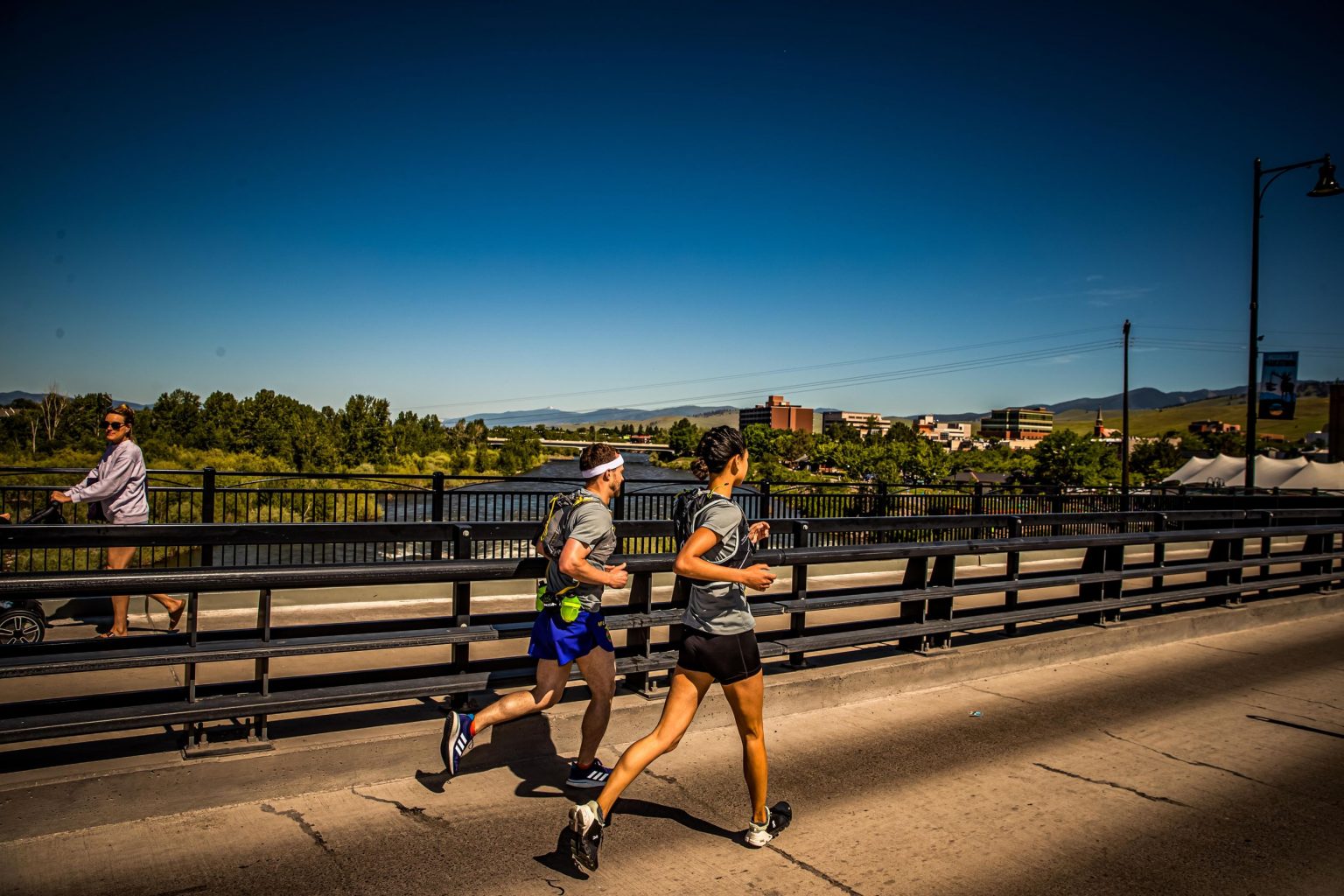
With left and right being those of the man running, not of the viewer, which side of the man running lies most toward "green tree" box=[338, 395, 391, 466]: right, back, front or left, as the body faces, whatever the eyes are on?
left

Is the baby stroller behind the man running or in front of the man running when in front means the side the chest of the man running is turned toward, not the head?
behind

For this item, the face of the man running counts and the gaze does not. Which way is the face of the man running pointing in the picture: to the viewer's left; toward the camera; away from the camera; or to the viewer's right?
to the viewer's right

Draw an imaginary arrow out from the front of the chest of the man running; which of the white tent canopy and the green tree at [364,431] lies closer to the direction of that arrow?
the white tent canopy

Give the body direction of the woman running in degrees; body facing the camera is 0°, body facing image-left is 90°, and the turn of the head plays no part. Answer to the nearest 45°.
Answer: approximately 225°

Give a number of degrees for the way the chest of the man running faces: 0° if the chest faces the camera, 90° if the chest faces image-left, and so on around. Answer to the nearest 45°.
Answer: approximately 270°

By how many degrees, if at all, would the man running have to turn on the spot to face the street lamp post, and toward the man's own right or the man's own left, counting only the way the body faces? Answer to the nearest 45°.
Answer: approximately 45° to the man's own left

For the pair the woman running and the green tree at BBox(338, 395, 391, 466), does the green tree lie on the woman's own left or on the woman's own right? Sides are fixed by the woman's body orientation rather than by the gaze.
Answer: on the woman's own left

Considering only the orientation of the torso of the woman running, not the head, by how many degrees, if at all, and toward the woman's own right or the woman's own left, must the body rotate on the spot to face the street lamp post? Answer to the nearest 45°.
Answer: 0° — they already face it

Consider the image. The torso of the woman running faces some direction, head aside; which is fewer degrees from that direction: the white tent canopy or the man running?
the white tent canopy

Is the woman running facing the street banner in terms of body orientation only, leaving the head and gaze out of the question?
yes

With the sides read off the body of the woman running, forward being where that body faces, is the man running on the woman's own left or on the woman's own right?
on the woman's own left
